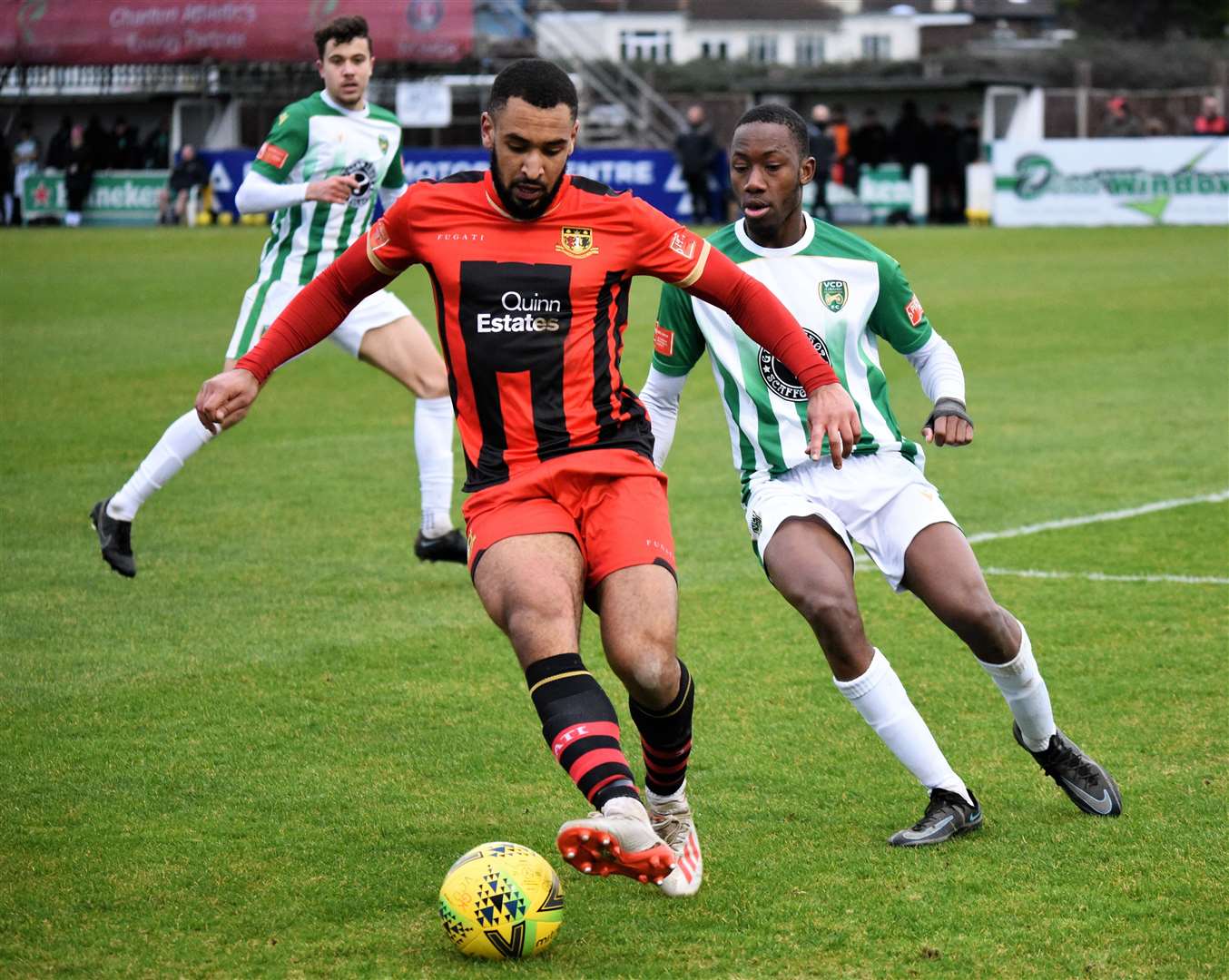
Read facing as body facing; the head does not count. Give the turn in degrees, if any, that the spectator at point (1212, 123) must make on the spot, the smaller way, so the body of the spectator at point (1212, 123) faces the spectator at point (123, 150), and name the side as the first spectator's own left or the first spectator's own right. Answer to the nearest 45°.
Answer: approximately 90° to the first spectator's own right

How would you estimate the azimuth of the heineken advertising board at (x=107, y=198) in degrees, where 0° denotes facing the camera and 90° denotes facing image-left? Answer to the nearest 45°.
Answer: approximately 0°

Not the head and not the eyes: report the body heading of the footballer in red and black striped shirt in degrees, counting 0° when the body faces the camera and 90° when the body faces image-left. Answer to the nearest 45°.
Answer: approximately 0°

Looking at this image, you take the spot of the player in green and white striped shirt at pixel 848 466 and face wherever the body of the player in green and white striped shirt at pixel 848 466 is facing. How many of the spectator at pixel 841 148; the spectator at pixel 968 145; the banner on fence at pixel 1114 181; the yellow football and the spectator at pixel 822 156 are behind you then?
4
